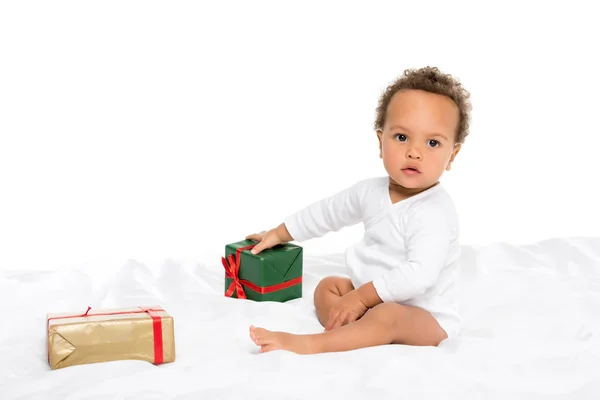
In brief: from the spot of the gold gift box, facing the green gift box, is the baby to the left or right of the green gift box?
right

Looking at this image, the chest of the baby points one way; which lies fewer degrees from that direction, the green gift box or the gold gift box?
the gold gift box

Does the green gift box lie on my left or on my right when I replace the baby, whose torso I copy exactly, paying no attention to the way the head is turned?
on my right

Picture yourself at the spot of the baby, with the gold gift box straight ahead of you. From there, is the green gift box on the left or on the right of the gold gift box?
right

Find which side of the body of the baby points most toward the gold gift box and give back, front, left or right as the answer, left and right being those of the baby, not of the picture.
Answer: front

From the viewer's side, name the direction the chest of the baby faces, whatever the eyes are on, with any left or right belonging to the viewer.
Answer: facing the viewer and to the left of the viewer
